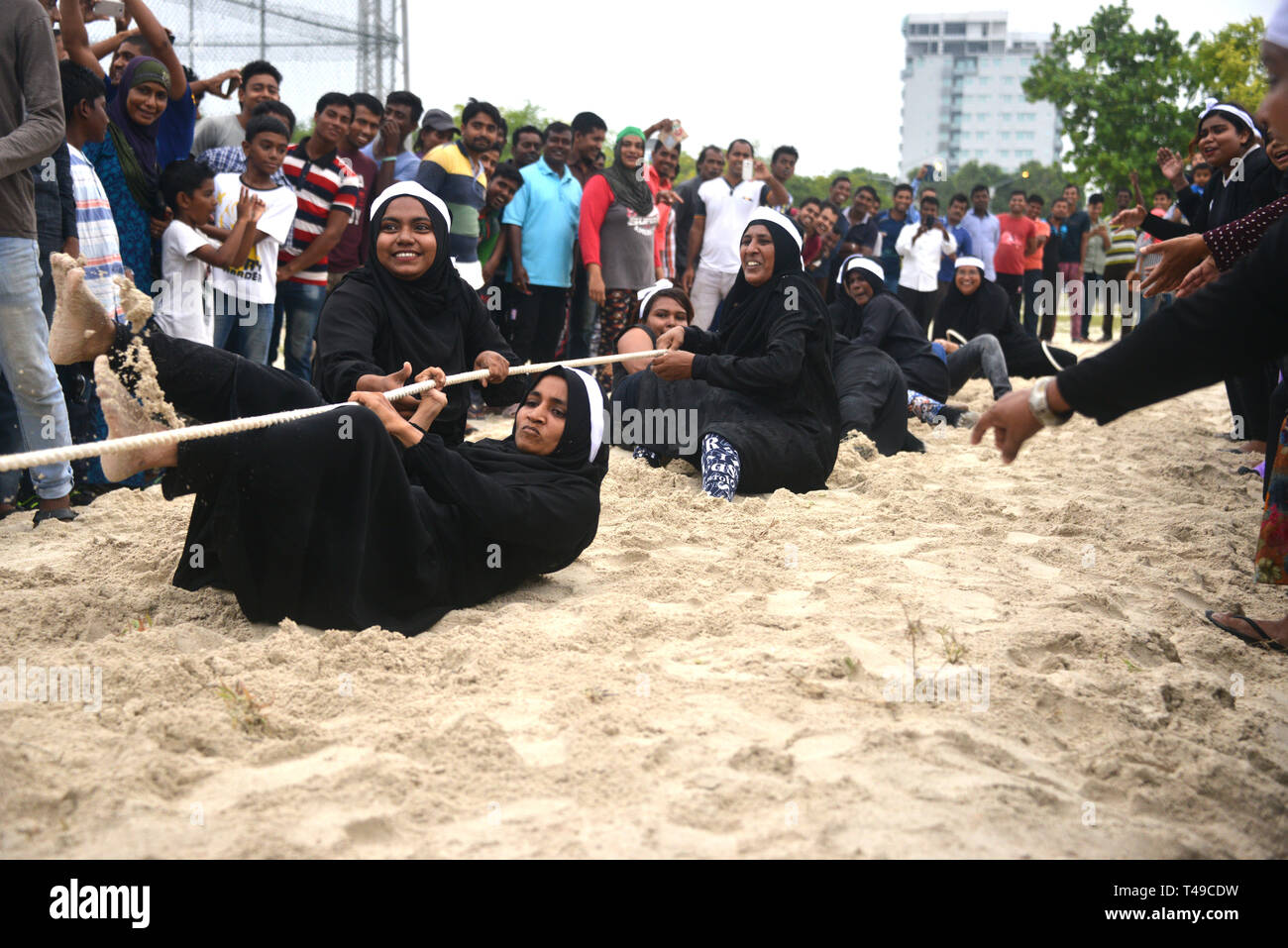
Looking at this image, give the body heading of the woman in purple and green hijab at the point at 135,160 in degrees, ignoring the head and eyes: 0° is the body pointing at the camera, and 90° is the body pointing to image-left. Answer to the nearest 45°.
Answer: approximately 315°

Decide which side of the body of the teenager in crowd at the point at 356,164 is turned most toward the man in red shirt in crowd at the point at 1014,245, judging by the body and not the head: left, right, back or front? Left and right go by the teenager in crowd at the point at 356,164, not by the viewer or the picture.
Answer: left

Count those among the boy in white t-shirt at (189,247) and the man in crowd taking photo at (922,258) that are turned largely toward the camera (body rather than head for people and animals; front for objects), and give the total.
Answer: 1

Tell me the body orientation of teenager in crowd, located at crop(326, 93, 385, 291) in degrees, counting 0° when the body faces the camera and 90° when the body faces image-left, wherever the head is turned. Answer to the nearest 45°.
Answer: approximately 315°

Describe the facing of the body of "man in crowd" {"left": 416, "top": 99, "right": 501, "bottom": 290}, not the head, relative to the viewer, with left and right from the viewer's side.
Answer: facing the viewer and to the right of the viewer

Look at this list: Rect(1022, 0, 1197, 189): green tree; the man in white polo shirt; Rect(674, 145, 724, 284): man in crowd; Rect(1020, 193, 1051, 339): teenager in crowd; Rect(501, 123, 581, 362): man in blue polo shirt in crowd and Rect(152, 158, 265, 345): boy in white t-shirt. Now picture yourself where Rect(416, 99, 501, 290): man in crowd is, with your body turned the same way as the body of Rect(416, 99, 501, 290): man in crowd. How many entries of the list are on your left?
5

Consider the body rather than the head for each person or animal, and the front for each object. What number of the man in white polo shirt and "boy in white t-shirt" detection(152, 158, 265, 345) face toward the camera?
1

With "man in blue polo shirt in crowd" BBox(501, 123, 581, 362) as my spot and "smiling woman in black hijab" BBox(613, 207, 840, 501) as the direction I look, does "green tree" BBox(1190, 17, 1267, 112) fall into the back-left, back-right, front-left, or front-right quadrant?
back-left
